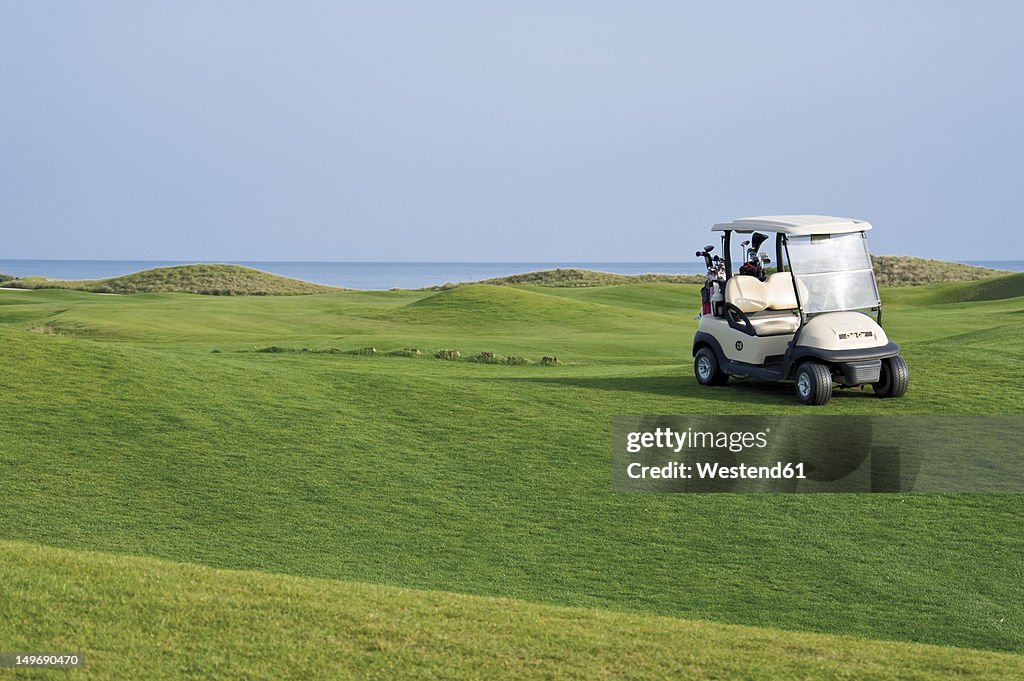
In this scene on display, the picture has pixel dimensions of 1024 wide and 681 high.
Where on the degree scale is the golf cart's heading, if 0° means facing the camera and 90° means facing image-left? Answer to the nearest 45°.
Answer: approximately 315°
